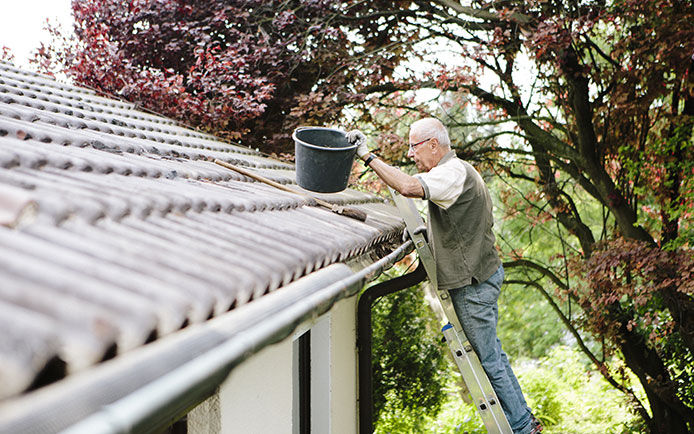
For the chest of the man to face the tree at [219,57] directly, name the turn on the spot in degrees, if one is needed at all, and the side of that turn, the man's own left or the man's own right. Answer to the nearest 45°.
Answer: approximately 45° to the man's own right

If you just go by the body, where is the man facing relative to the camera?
to the viewer's left

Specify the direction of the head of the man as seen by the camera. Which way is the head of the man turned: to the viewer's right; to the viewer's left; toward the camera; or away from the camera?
to the viewer's left

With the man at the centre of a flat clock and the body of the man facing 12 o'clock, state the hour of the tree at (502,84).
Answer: The tree is roughly at 3 o'clock from the man.
